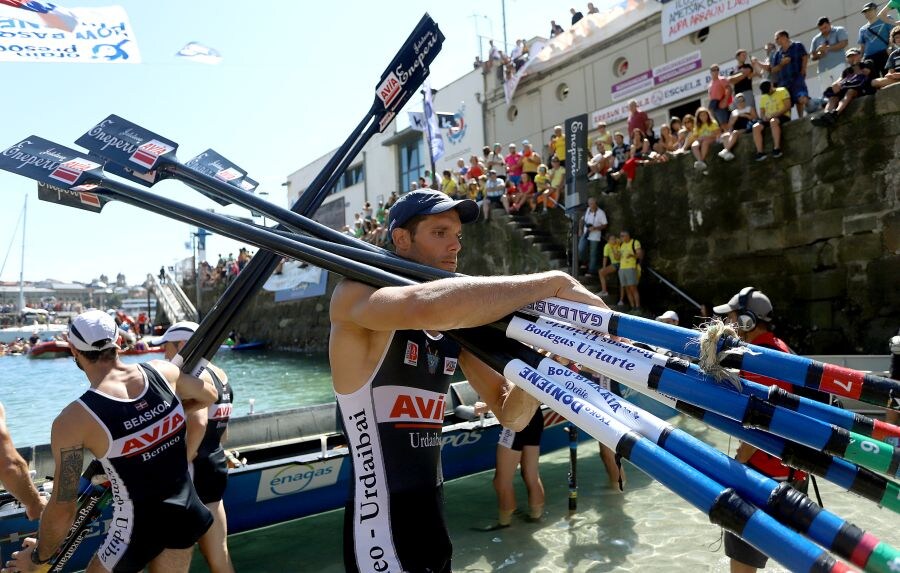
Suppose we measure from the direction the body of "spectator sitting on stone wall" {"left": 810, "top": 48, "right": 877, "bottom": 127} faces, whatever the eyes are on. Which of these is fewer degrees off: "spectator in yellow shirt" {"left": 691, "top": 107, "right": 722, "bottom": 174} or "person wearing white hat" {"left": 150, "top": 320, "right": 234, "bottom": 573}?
the person wearing white hat

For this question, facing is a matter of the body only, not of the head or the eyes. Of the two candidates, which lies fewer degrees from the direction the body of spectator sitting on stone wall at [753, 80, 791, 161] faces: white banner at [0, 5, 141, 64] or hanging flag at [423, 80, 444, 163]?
the white banner

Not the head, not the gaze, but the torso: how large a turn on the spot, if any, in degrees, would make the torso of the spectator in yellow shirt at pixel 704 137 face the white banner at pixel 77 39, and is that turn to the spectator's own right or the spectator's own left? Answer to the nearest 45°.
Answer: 0° — they already face it

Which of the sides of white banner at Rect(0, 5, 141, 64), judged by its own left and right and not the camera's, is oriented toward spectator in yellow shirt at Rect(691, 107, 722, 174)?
left

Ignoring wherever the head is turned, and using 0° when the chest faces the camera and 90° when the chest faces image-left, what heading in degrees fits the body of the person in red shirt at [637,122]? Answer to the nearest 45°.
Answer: approximately 45°

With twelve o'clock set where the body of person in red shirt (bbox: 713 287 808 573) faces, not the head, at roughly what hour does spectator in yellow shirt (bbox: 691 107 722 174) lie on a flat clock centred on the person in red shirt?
The spectator in yellow shirt is roughly at 3 o'clock from the person in red shirt.

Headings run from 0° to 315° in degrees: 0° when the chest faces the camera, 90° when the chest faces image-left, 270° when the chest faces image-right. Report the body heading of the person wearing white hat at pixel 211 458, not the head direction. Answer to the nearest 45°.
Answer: approximately 135°

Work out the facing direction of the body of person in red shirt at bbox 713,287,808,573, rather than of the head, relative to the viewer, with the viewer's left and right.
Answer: facing to the left of the viewer

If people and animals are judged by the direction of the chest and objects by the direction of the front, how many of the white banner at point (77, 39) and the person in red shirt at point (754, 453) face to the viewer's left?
1

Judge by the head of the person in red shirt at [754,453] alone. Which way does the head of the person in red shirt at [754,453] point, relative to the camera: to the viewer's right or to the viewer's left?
to the viewer's left

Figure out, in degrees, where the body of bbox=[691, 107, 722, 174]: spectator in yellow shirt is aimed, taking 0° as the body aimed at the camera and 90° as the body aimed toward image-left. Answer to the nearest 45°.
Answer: approximately 45°

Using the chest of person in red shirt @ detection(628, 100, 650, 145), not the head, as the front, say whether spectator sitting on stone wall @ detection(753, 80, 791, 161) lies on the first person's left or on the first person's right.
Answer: on the first person's left
